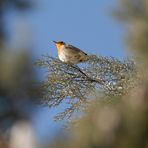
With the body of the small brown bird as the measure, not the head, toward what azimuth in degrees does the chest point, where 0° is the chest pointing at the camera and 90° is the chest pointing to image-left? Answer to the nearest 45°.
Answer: approximately 90°
